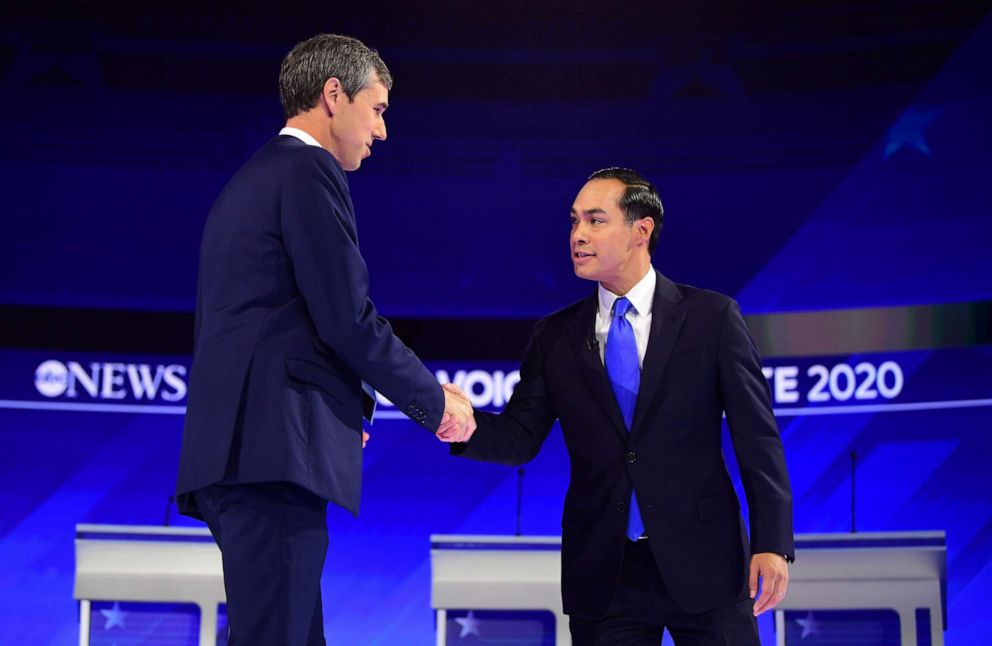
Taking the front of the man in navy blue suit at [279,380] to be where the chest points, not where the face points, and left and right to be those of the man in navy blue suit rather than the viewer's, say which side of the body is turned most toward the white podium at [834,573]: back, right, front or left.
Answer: front

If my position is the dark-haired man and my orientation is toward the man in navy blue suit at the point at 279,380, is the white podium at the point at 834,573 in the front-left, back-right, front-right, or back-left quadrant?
back-right

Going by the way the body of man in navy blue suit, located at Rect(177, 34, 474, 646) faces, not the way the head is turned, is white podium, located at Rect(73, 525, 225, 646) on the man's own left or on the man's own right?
on the man's own left

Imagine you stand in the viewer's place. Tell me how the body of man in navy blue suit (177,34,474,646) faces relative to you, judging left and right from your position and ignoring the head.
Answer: facing away from the viewer and to the right of the viewer

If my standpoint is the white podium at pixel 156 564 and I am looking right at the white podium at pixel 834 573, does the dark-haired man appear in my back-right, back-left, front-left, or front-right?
front-right

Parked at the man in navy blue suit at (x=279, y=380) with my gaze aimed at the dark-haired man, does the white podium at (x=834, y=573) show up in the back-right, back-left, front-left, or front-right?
front-left

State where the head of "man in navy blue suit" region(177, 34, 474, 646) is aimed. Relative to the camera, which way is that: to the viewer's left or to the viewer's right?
to the viewer's right
